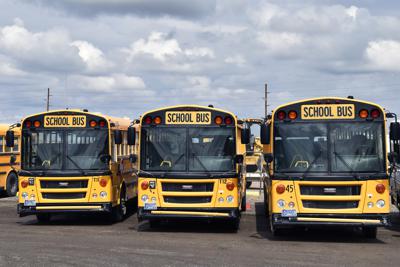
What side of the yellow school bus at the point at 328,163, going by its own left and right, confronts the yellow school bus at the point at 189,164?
right

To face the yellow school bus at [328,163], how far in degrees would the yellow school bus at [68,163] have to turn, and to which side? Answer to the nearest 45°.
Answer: approximately 45° to its left

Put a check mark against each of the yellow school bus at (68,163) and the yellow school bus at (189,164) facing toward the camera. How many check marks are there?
2

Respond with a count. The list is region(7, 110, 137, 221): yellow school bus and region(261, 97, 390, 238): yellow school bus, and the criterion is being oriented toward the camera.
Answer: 2

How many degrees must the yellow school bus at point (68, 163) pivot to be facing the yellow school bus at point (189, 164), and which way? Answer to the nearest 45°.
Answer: approximately 45° to its left

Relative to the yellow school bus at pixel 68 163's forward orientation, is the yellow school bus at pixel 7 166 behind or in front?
behind

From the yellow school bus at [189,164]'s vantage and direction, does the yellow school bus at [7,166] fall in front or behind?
behind

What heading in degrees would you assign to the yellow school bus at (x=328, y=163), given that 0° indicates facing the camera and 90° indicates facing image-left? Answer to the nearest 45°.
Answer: approximately 0°
